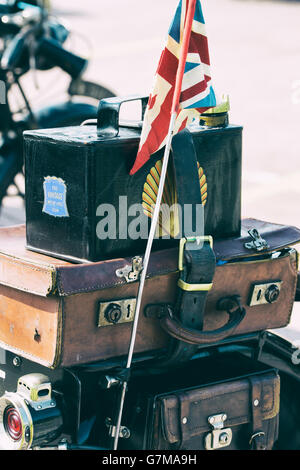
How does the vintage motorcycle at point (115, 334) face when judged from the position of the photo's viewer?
facing away from the viewer and to the right of the viewer

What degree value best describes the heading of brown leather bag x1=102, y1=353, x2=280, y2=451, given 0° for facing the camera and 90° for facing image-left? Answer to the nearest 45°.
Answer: approximately 315°
